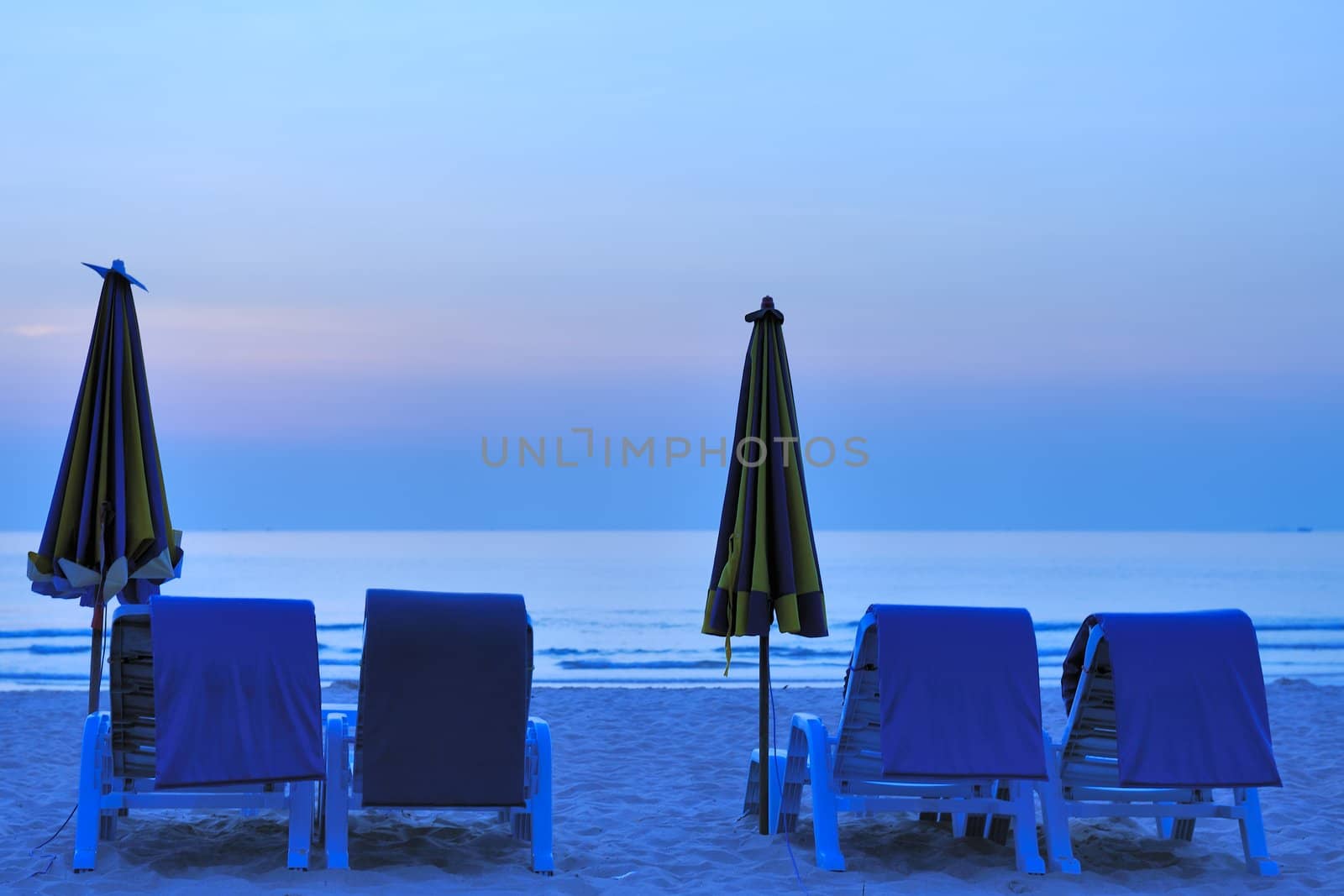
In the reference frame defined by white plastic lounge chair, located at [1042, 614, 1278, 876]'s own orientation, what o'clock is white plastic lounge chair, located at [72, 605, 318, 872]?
white plastic lounge chair, located at [72, 605, 318, 872] is roughly at 8 o'clock from white plastic lounge chair, located at [1042, 614, 1278, 876].

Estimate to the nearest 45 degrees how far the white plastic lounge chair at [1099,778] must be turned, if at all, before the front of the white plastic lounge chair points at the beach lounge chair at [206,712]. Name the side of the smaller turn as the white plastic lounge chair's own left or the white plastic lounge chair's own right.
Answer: approximately 135° to the white plastic lounge chair's own left

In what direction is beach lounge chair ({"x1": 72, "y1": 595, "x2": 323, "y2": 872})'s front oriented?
away from the camera

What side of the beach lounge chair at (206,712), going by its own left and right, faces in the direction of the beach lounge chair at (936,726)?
right

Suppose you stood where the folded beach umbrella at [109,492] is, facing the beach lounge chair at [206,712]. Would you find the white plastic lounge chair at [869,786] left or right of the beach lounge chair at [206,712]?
left

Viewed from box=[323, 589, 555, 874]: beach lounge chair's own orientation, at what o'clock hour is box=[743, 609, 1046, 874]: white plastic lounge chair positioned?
The white plastic lounge chair is roughly at 3 o'clock from the beach lounge chair.

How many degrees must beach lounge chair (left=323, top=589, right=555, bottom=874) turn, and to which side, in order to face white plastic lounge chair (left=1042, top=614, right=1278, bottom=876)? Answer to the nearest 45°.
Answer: approximately 90° to its right

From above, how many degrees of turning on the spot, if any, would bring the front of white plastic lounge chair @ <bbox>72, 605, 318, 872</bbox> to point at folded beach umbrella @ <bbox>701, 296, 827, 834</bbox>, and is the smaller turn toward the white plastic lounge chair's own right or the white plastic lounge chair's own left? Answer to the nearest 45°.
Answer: approximately 90° to the white plastic lounge chair's own right

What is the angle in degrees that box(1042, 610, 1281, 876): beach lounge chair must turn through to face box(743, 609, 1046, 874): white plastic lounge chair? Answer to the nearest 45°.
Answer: approximately 90° to its left

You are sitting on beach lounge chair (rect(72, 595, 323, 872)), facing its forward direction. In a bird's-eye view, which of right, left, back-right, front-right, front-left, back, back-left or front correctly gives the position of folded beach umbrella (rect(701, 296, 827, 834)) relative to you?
right

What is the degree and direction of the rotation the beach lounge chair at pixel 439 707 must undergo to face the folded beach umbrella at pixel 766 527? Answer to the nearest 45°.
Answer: approximately 90° to its right

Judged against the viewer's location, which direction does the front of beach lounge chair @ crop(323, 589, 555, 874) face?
facing away from the viewer

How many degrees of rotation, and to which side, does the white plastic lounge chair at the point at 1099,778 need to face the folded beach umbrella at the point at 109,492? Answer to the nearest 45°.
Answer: approximately 90° to its left

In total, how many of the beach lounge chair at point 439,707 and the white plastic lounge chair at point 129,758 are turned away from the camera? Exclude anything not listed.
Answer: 2

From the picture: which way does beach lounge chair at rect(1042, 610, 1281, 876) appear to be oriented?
away from the camera
